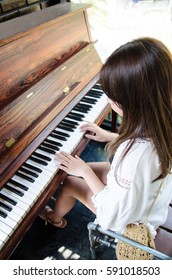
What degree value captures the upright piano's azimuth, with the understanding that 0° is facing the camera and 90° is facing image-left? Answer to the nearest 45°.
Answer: approximately 315°

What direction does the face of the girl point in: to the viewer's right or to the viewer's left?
to the viewer's left
